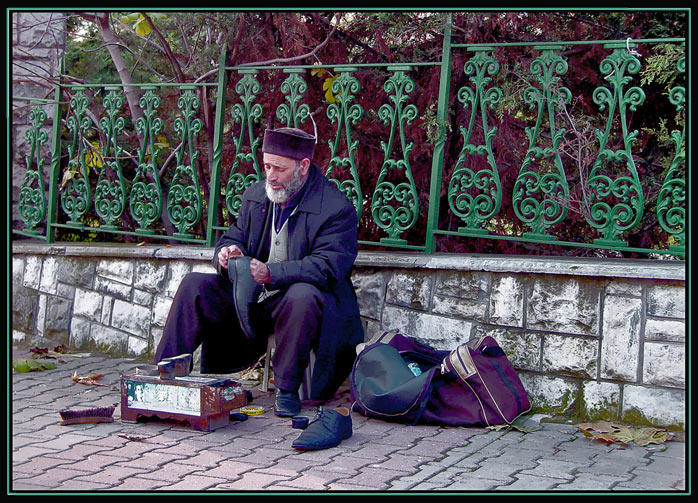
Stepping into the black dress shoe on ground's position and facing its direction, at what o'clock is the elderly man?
The elderly man is roughly at 4 o'clock from the black dress shoe on ground.

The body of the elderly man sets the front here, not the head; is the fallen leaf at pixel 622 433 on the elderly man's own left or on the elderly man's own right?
on the elderly man's own left

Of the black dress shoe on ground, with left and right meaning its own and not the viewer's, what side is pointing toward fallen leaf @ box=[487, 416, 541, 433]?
back

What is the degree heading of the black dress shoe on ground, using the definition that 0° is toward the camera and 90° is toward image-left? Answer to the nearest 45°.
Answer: approximately 45°

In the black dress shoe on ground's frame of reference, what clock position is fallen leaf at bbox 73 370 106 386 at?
The fallen leaf is roughly at 3 o'clock from the black dress shoe on ground.

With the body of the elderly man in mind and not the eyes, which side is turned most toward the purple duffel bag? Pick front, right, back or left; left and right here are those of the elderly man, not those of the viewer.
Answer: left

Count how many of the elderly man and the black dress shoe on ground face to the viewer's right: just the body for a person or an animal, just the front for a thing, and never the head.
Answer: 0

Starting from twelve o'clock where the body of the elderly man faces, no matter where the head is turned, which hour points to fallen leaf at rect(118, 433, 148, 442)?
The fallen leaf is roughly at 12 o'clock from the elderly man.

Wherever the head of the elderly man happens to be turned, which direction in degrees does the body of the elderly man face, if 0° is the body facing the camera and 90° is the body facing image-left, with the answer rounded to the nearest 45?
approximately 45°
